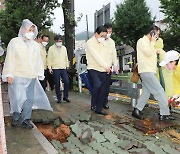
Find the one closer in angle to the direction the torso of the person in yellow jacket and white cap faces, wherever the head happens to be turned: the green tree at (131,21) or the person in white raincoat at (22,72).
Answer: the person in white raincoat

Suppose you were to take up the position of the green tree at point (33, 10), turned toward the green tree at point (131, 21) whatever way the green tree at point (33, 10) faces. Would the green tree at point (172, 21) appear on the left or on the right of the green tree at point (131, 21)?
right

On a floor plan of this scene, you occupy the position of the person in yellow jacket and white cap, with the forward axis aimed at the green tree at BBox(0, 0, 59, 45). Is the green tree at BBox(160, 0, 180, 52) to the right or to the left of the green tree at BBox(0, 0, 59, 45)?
right

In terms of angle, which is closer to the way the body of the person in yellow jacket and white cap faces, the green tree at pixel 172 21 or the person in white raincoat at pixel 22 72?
the person in white raincoat

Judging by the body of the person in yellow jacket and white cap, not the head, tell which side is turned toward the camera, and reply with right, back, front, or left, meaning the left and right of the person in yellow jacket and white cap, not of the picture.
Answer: left

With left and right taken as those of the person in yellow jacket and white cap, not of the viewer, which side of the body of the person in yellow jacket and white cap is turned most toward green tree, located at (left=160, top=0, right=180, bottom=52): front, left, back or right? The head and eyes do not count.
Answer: right
